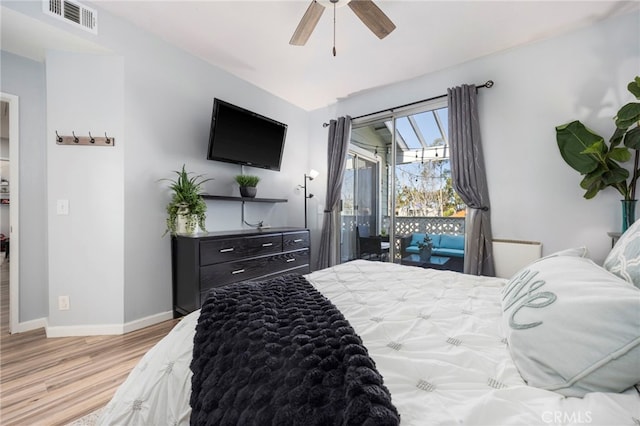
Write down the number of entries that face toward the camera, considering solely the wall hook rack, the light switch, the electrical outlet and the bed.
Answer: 3

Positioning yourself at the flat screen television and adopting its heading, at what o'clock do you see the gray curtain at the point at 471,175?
The gray curtain is roughly at 11 o'clock from the flat screen television.

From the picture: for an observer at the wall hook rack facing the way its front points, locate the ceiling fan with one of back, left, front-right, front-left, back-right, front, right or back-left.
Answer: front-left

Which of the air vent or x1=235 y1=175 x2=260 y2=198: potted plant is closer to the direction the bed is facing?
the air vent

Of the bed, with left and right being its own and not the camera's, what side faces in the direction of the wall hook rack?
front

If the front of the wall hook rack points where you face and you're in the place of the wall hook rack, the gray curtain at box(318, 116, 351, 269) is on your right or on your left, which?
on your left

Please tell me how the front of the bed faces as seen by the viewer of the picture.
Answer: facing to the left of the viewer
